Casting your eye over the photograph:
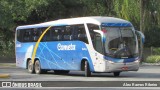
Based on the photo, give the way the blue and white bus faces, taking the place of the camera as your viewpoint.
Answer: facing the viewer and to the right of the viewer

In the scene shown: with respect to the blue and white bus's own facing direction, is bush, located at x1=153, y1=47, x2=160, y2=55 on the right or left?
on its left
